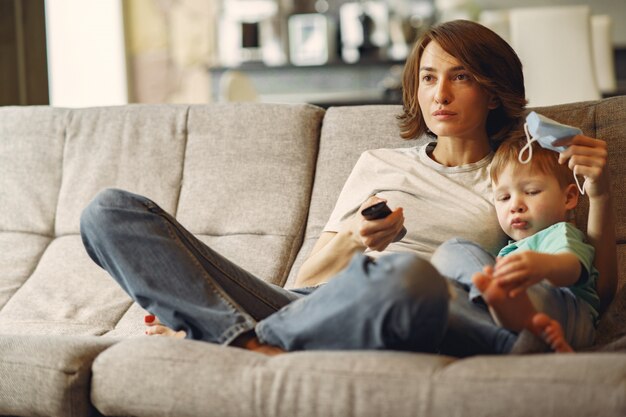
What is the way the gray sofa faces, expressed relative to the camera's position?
facing the viewer

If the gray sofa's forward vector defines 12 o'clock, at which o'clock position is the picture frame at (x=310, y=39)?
The picture frame is roughly at 6 o'clock from the gray sofa.

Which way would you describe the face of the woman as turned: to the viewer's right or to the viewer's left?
to the viewer's left

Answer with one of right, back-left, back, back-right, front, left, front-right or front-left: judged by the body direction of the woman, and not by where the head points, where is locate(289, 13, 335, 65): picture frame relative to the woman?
back-right
